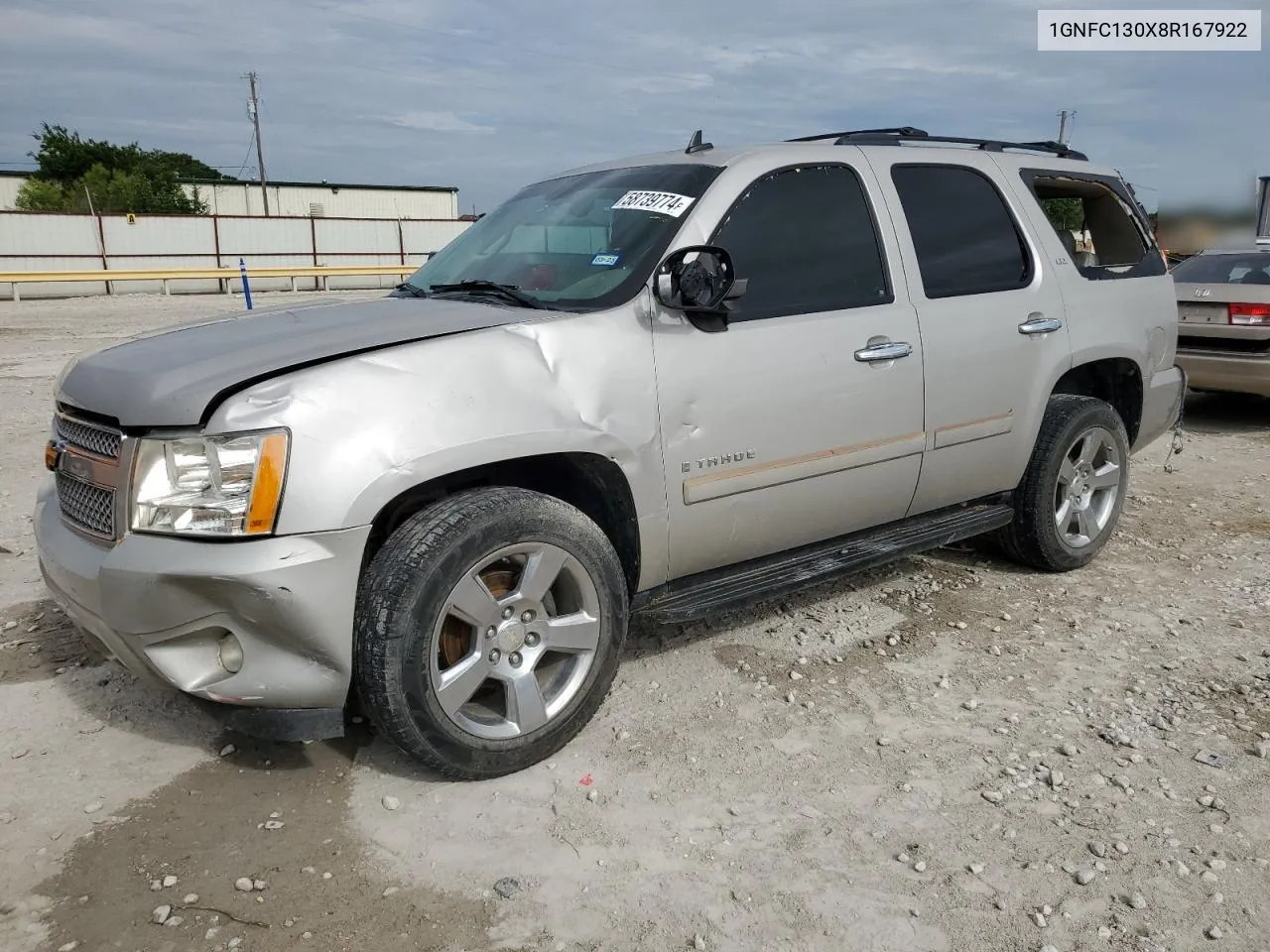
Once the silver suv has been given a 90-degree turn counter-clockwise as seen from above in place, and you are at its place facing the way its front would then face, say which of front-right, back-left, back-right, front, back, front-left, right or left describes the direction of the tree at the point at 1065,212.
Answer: left

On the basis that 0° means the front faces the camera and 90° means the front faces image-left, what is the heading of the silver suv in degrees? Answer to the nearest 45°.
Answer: approximately 45°

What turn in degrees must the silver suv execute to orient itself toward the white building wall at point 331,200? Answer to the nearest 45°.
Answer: approximately 135° to its right
